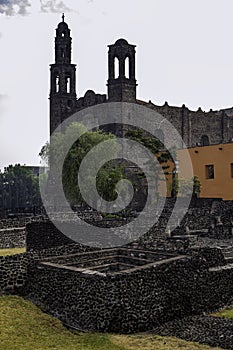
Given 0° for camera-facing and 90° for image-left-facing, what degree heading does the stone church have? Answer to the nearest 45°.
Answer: approximately 45°

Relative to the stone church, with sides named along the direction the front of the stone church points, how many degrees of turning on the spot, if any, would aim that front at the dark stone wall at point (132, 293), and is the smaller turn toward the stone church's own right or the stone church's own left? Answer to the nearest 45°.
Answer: approximately 45° to the stone church's own left

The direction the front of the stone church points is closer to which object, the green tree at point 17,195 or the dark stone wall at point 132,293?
the green tree

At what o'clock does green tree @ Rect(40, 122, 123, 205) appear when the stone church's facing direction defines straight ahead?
The green tree is roughly at 11 o'clock from the stone church.

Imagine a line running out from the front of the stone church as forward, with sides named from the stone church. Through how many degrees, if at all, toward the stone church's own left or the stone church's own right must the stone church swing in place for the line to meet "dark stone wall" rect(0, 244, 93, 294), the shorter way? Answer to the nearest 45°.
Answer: approximately 45° to the stone church's own left

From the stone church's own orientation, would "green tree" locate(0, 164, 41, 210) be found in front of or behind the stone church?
in front
